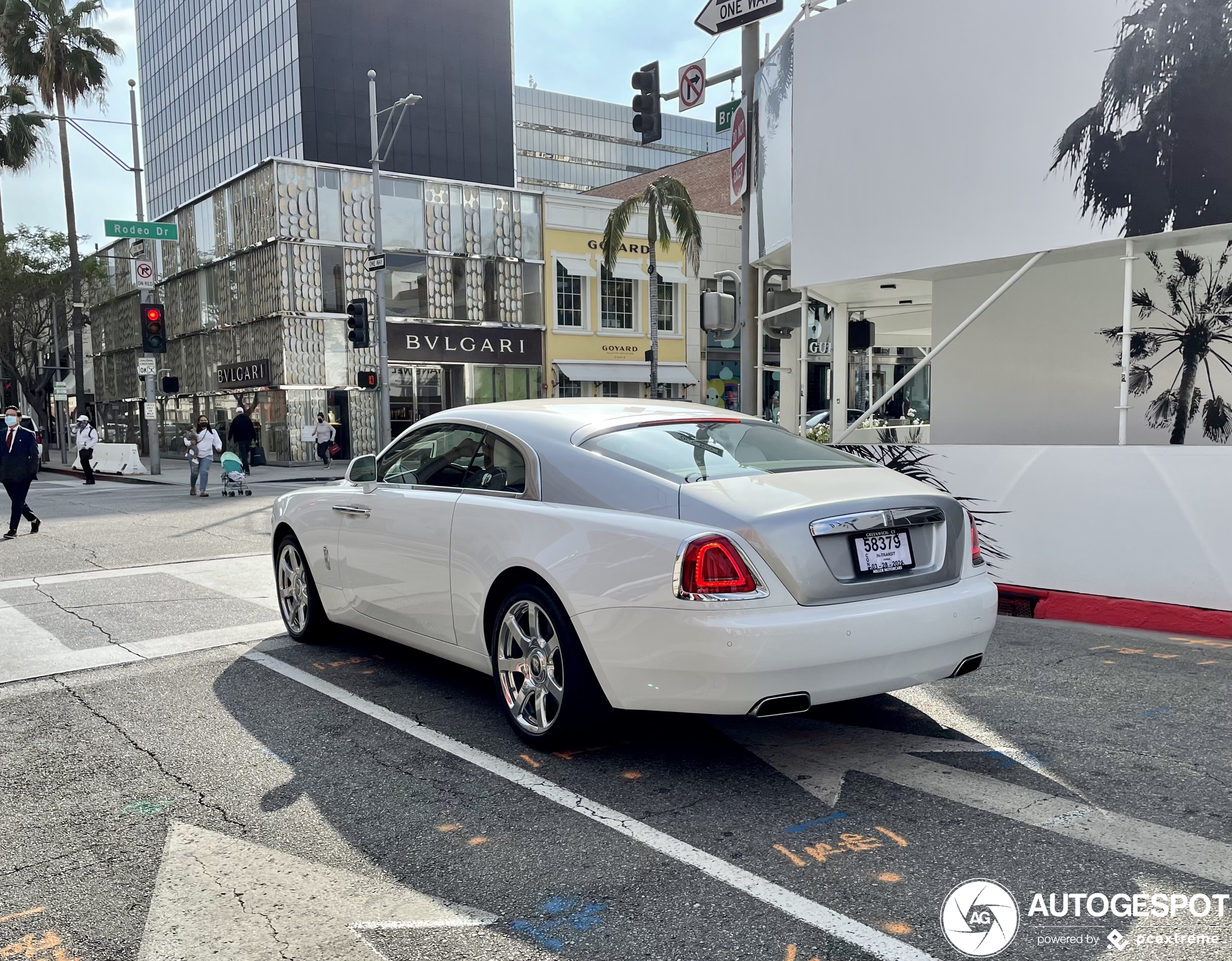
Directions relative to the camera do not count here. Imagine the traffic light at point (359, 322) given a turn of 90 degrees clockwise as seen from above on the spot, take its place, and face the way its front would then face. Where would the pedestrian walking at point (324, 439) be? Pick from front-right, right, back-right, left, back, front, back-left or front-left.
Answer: front-right

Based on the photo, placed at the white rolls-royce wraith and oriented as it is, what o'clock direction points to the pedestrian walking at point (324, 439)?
The pedestrian walking is roughly at 1 o'clock from the white rolls-royce wraith.

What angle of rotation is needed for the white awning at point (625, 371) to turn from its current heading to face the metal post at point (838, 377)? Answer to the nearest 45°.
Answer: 0° — it already faces it

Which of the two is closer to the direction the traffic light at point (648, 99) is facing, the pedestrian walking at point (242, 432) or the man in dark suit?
the man in dark suit

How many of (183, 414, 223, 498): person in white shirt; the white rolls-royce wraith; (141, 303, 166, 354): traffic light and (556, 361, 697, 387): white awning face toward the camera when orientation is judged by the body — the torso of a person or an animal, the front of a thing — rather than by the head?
3

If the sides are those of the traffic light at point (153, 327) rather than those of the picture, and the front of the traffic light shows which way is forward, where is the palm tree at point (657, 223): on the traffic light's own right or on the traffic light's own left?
on the traffic light's own left

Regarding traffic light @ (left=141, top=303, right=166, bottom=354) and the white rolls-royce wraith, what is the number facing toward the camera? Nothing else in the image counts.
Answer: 1

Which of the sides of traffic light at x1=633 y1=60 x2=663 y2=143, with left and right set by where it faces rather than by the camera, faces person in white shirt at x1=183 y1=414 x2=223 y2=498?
right
